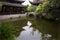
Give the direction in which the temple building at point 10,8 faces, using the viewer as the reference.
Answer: facing the viewer and to the right of the viewer
